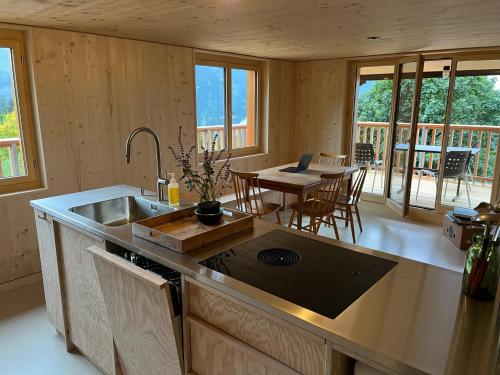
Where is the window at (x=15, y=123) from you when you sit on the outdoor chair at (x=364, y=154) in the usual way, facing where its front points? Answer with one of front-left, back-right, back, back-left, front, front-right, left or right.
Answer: back

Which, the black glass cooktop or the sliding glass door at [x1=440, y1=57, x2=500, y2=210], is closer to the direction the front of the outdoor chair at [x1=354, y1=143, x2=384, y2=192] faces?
the sliding glass door

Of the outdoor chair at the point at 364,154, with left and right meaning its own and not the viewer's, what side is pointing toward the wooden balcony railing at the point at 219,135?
back

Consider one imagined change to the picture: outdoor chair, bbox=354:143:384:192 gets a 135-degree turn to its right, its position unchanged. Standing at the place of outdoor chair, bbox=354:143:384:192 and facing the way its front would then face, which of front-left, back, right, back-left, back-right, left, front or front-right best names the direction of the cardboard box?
front-left

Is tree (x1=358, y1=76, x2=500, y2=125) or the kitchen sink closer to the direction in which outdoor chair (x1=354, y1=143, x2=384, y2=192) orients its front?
the tree

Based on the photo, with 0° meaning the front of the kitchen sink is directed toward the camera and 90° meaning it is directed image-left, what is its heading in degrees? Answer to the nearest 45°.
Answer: approximately 45°

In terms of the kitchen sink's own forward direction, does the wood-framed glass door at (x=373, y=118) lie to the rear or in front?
to the rear

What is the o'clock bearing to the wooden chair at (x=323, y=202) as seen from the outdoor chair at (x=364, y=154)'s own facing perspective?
The wooden chair is roughly at 5 o'clock from the outdoor chair.
